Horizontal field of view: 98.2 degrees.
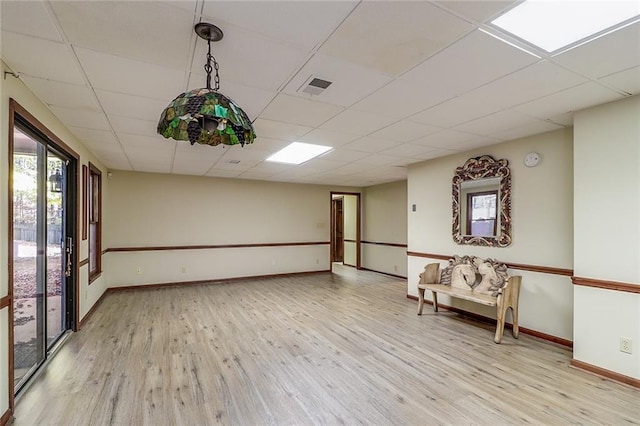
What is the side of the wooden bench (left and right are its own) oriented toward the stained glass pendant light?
front

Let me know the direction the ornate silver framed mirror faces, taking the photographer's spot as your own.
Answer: facing the viewer and to the left of the viewer

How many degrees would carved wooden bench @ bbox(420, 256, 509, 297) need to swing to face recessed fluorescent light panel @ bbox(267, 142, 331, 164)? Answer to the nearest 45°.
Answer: approximately 45° to its right

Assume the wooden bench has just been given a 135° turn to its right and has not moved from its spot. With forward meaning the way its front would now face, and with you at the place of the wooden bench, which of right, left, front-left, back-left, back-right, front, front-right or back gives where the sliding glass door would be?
back-left

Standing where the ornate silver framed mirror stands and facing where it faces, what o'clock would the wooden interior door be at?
The wooden interior door is roughly at 3 o'clock from the ornate silver framed mirror.

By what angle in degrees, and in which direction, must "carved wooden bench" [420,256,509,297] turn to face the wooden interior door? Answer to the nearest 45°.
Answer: approximately 90° to its right

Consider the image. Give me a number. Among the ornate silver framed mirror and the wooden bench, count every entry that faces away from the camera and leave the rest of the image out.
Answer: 0

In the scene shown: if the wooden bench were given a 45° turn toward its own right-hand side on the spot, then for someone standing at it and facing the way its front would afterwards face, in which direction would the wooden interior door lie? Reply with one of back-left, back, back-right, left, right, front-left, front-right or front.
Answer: front-right

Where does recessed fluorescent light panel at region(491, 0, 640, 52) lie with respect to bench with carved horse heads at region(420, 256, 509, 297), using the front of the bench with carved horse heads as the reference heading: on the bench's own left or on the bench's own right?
on the bench's own left
